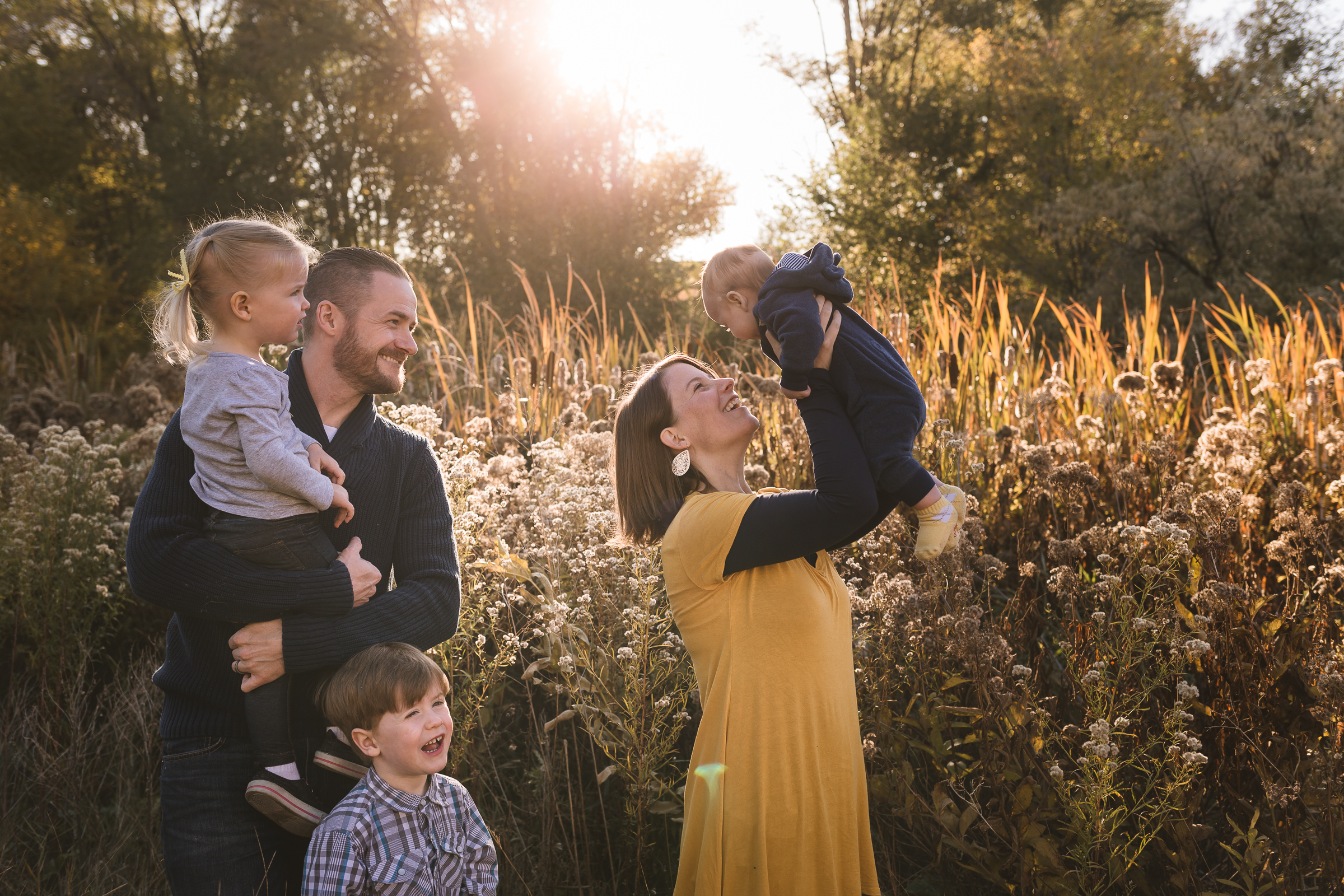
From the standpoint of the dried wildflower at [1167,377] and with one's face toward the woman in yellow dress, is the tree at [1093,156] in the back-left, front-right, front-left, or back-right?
back-right

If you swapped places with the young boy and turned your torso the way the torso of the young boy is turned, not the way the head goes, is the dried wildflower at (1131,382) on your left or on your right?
on your left

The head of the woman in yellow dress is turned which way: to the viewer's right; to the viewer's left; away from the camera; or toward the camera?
to the viewer's right

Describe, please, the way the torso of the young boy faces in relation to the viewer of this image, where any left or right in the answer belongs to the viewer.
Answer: facing the viewer and to the right of the viewer

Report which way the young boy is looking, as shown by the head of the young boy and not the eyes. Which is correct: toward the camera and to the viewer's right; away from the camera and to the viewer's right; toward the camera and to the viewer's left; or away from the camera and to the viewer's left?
toward the camera and to the viewer's right

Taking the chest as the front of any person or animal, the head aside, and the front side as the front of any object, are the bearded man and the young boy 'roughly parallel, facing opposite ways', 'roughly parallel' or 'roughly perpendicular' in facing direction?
roughly parallel

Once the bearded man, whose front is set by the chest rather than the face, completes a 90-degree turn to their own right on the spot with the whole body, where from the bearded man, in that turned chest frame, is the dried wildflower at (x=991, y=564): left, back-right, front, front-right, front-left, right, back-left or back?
back-left

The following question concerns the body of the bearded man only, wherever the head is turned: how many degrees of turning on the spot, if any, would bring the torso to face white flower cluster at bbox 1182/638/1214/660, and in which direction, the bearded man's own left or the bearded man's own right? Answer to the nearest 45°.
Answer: approximately 45° to the bearded man's own left

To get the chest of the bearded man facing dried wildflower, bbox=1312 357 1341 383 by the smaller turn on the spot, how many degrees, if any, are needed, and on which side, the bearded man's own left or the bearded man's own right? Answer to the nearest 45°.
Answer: approximately 45° to the bearded man's own left

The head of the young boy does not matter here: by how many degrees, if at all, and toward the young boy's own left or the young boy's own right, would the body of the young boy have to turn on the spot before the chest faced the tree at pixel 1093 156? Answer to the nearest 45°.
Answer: approximately 90° to the young boy's own left

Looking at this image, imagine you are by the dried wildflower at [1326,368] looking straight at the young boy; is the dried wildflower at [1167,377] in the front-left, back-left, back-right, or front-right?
front-right
